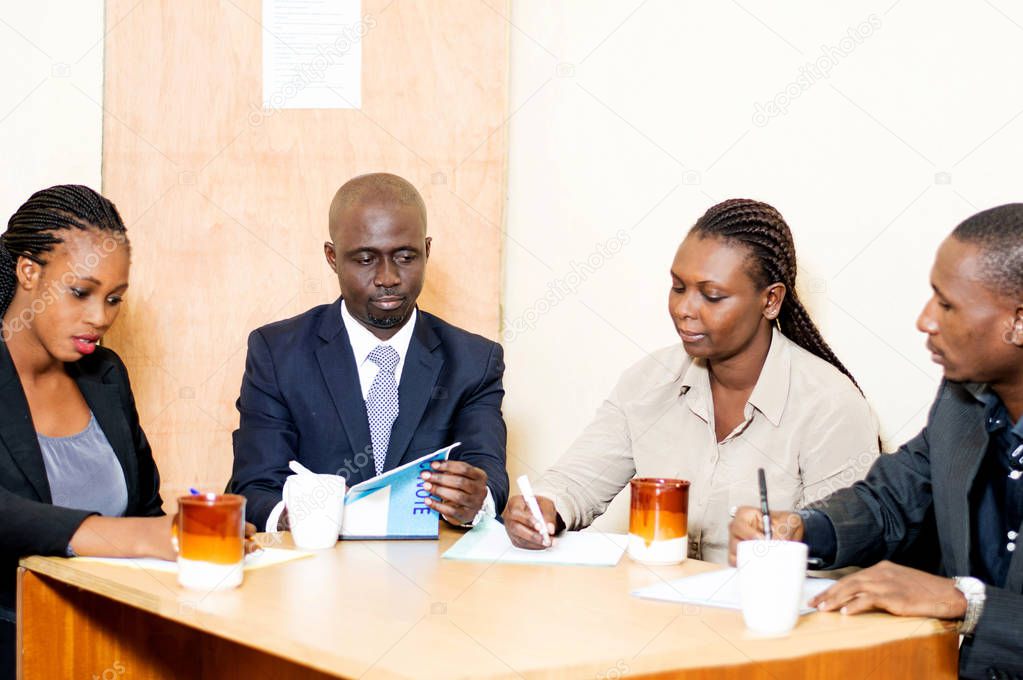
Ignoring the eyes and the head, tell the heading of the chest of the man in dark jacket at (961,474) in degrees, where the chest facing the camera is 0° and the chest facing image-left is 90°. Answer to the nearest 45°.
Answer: approximately 45°

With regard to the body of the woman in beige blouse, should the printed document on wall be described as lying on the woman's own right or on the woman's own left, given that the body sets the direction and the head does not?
on the woman's own right

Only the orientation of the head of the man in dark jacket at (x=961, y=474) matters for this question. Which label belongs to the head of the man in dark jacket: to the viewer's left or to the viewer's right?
to the viewer's left

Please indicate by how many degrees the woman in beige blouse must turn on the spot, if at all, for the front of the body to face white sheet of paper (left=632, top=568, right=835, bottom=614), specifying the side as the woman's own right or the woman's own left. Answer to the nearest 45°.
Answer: approximately 45° to the woman's own left

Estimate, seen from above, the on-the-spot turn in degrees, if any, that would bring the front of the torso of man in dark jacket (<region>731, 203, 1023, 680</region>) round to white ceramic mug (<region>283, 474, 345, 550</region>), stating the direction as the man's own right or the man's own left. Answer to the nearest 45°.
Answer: approximately 45° to the man's own right

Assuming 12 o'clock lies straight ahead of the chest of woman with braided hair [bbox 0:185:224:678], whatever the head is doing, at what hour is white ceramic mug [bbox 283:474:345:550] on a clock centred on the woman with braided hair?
The white ceramic mug is roughly at 12 o'clock from the woman with braided hair.

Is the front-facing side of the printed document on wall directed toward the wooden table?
yes
